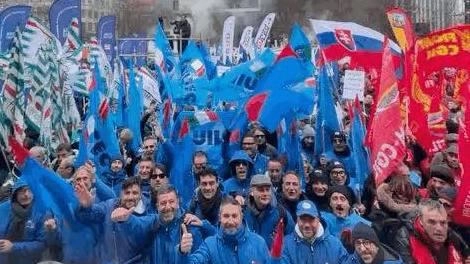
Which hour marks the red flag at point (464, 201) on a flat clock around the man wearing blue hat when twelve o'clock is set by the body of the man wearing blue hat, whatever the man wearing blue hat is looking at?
The red flag is roughly at 8 o'clock from the man wearing blue hat.

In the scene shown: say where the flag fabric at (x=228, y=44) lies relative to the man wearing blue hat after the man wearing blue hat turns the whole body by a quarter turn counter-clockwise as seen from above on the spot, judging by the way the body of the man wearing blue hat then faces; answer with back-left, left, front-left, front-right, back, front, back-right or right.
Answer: left

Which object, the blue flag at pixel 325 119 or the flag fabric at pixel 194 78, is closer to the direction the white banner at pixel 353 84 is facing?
the blue flag

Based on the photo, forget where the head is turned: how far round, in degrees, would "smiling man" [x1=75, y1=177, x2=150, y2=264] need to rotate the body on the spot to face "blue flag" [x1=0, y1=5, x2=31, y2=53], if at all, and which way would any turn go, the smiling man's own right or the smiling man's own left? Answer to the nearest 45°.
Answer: approximately 180°

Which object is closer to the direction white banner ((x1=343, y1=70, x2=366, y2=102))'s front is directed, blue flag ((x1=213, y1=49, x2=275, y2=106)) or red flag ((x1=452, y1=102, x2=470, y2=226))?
the red flag

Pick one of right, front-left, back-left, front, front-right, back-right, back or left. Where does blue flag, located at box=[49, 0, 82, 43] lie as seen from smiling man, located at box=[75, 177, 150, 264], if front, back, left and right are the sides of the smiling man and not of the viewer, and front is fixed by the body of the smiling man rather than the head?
back

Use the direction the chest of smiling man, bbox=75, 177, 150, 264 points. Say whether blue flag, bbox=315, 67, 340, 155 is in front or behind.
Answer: behind

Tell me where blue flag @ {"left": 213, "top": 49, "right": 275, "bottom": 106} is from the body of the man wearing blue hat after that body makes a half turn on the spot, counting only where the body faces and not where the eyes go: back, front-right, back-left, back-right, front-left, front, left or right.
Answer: front

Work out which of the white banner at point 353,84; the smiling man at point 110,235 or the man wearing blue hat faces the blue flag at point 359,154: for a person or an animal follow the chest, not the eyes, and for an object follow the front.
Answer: the white banner

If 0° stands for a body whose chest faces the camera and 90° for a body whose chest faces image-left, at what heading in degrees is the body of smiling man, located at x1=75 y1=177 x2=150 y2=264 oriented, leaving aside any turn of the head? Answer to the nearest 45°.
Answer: approximately 0°

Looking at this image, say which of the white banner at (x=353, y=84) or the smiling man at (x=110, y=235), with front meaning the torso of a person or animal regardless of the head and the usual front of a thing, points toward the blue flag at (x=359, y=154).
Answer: the white banner

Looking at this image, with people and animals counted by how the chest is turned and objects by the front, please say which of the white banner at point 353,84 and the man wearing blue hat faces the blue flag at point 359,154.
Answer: the white banner

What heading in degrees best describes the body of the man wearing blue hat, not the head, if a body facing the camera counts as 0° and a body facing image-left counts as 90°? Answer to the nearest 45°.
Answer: approximately 0°
